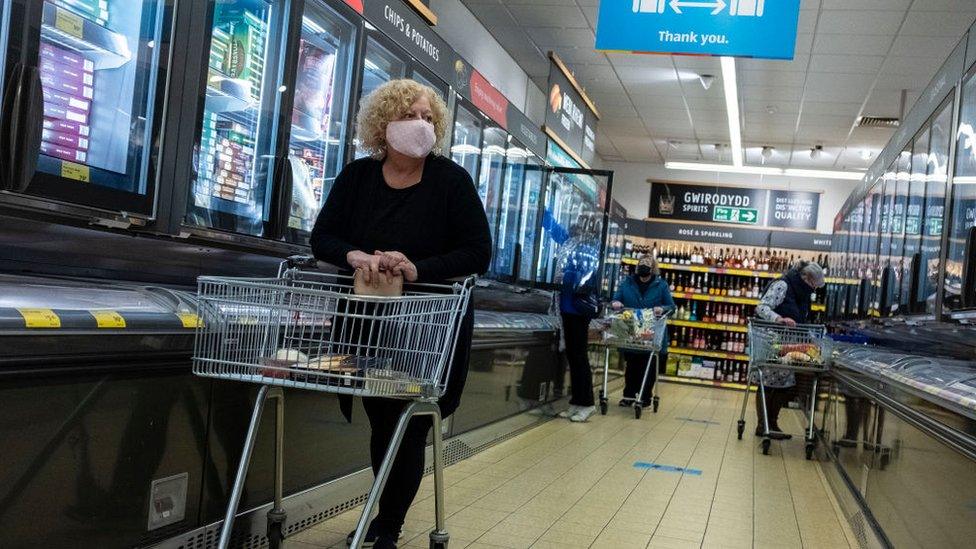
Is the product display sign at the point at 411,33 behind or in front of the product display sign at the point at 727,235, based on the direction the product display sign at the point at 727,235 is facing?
in front

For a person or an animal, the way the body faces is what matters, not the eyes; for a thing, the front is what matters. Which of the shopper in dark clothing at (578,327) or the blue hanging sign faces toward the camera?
the blue hanging sign

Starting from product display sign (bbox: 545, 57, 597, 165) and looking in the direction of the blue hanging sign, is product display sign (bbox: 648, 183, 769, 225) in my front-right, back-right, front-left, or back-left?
back-left

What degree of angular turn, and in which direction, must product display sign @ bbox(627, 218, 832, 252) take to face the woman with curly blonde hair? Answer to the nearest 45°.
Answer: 0° — it already faces them

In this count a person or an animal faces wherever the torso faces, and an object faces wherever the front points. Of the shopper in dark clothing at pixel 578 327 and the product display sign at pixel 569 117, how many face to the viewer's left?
1

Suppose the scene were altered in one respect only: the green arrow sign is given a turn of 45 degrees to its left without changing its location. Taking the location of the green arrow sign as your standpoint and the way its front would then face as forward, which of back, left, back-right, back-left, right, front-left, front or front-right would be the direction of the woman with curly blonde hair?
front-right

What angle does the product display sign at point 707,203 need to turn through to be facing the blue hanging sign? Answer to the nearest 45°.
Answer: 0° — it already faces it

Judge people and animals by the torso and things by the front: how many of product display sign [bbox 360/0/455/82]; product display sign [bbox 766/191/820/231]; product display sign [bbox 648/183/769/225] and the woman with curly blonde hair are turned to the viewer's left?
0

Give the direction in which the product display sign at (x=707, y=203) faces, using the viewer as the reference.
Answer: facing the viewer

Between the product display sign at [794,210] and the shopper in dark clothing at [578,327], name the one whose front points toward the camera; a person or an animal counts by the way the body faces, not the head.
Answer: the product display sign

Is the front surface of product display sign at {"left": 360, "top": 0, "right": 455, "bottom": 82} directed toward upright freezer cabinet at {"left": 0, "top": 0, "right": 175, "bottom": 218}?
no

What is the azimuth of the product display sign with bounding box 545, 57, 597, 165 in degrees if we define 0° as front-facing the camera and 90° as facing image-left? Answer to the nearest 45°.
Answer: approximately 315°

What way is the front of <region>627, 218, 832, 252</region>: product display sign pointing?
toward the camera

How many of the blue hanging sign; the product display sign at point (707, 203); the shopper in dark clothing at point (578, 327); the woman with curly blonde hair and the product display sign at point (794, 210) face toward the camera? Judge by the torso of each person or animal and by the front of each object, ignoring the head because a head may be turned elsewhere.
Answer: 4

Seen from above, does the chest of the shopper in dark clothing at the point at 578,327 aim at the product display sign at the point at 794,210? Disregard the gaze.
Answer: no

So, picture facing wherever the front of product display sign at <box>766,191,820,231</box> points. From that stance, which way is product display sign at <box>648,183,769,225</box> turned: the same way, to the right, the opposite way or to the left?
the same way

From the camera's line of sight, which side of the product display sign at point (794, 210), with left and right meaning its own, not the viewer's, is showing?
front
